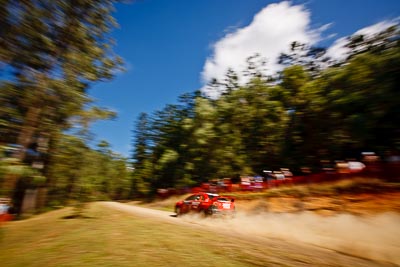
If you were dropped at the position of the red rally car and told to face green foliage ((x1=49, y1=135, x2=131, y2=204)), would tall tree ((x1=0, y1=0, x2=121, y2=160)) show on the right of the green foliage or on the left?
left

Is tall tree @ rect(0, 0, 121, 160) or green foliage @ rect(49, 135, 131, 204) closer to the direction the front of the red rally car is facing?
the green foliage

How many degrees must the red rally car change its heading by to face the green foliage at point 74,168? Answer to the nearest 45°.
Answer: approximately 45° to its left

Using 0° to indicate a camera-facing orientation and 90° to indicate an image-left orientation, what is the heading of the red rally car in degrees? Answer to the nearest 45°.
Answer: approximately 135°
